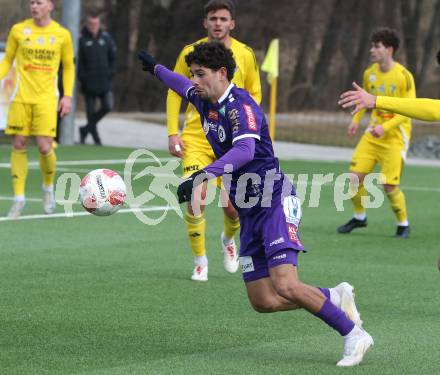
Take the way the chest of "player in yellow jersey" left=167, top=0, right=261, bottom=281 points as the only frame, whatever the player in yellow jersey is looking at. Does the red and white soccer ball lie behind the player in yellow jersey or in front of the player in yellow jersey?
in front

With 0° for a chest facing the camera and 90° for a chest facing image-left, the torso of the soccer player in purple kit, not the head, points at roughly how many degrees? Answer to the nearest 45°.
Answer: approximately 45°

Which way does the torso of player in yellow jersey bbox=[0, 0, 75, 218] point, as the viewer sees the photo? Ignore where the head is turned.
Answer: toward the camera

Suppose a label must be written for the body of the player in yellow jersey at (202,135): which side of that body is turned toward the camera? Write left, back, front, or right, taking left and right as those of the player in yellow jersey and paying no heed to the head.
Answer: front

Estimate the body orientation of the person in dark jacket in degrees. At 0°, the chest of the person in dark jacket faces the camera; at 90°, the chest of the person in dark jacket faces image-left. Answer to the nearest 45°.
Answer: approximately 0°

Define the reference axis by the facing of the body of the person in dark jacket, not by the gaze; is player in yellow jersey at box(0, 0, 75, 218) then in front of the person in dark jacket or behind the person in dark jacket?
in front

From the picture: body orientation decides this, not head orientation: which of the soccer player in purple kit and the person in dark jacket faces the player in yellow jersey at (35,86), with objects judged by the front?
the person in dark jacket

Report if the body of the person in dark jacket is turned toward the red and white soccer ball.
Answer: yes

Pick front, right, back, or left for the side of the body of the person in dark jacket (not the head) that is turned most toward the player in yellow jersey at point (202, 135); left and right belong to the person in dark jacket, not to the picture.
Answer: front

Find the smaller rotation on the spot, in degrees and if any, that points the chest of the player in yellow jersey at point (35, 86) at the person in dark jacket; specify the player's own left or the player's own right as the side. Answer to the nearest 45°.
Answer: approximately 180°

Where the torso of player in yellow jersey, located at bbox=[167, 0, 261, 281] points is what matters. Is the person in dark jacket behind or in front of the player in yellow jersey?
behind

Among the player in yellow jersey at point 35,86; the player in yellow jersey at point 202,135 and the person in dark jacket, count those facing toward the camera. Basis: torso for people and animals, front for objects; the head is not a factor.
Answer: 3
